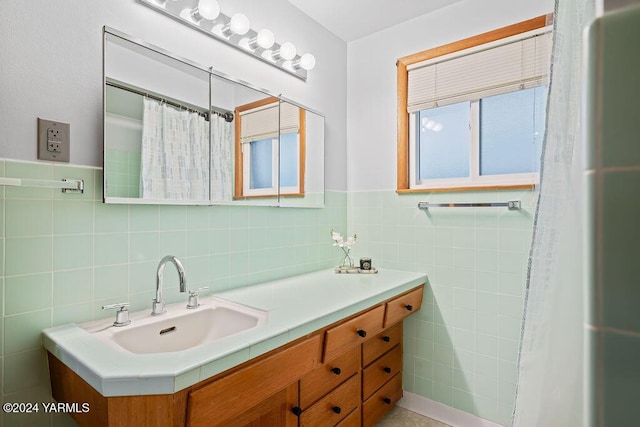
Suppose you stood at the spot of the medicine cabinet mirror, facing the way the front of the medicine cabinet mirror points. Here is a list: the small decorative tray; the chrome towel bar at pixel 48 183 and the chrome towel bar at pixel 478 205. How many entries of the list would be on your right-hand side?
1

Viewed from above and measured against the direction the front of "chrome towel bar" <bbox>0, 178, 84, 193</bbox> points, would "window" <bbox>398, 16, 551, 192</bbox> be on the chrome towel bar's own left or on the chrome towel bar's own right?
on the chrome towel bar's own left

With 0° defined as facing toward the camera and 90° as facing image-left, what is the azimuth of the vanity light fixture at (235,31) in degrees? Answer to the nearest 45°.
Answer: approximately 315°

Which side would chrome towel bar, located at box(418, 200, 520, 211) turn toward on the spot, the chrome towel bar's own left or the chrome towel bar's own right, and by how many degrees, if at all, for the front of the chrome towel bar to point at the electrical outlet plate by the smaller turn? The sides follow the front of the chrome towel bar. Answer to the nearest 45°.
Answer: approximately 45° to the chrome towel bar's own right

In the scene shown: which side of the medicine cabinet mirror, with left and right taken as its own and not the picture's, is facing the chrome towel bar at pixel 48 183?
right
